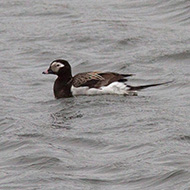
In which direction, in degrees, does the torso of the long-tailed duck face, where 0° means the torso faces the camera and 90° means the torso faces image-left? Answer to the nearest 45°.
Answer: approximately 90°
